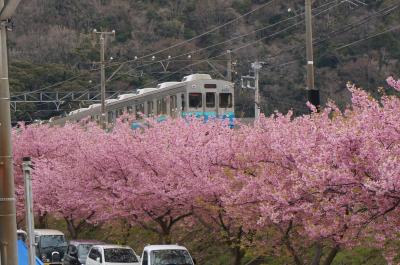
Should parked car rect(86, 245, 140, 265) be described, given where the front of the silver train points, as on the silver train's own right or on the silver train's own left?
on the silver train's own right

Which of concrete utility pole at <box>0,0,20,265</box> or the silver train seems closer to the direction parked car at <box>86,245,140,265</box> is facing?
the concrete utility pole

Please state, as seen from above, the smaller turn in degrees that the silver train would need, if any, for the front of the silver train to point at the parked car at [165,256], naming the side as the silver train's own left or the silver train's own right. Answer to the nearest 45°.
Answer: approximately 45° to the silver train's own right

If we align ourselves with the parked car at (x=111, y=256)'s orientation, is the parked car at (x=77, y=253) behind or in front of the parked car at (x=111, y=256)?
behind

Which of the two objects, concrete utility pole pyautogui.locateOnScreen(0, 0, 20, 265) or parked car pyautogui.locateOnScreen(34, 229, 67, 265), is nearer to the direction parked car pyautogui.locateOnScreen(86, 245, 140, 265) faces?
the concrete utility pole

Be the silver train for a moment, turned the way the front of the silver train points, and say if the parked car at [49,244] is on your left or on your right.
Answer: on your right

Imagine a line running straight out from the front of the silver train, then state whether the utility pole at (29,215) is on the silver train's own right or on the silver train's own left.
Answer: on the silver train's own right

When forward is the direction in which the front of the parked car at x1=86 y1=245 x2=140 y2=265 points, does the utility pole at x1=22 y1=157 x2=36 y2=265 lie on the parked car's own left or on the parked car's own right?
on the parked car's own right
